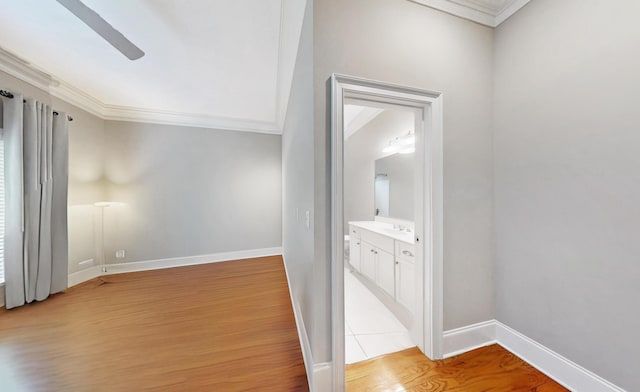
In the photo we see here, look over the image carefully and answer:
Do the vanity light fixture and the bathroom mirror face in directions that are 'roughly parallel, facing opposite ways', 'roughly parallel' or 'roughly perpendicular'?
roughly parallel

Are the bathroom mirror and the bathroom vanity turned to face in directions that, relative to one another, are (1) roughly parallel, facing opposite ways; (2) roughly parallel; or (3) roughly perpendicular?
roughly parallel

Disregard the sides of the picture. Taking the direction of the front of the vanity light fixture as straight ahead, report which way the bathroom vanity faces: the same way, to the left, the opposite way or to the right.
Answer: the same way

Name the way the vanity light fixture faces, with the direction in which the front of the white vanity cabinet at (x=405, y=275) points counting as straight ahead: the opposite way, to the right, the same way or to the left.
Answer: the same way
